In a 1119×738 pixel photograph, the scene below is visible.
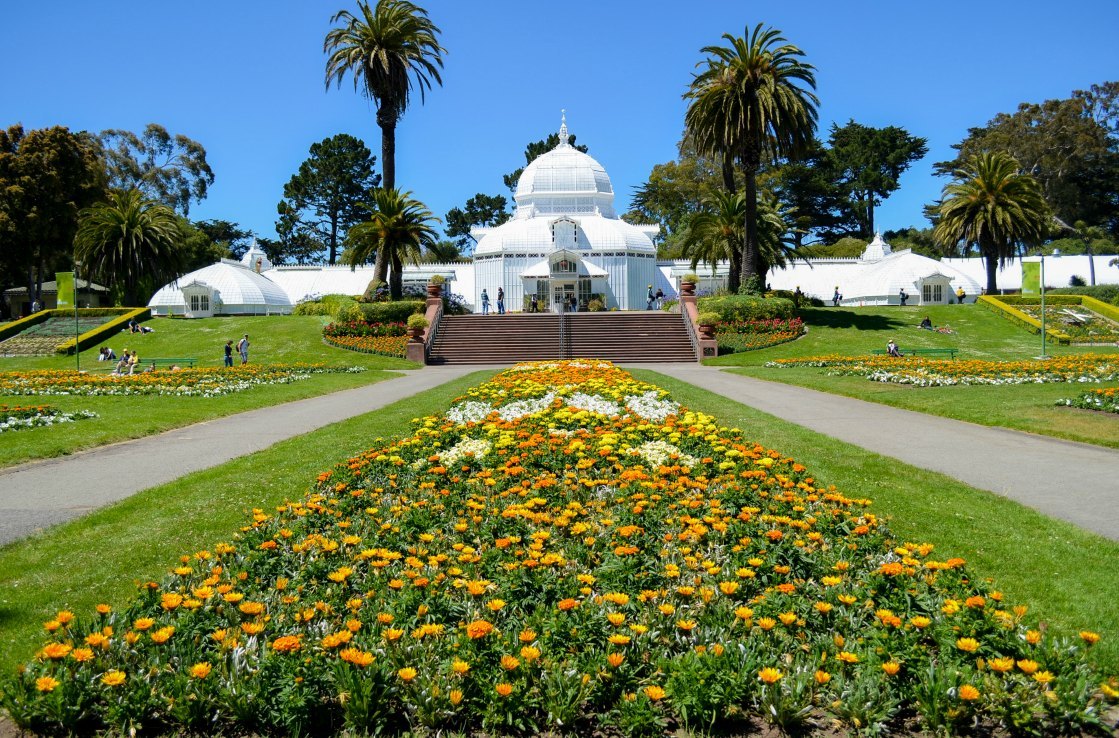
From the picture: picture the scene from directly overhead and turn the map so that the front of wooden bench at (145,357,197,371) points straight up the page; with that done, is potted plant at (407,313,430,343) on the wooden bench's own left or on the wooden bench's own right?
on the wooden bench's own left

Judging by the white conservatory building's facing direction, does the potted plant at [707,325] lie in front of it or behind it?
in front

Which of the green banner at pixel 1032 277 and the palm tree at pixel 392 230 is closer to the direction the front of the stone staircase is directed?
the green banner

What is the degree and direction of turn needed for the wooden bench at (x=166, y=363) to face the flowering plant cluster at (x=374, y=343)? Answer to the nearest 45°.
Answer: approximately 90° to its left

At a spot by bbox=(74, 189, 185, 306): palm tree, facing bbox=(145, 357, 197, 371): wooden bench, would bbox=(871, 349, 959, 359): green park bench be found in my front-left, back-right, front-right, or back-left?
front-left

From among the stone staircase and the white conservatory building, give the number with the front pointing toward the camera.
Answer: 2

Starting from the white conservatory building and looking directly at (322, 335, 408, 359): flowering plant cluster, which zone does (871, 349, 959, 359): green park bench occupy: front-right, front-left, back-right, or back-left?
front-left

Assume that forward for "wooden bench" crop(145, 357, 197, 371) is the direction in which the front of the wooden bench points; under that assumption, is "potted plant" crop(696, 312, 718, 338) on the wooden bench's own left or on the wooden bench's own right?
on the wooden bench's own left

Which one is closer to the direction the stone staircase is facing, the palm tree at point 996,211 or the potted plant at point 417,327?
the potted plant

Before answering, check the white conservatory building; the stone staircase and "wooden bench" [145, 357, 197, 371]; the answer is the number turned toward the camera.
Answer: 3

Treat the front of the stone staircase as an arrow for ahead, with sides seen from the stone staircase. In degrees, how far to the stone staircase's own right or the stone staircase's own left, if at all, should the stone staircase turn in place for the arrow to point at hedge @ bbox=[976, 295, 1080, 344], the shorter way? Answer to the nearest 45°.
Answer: approximately 90° to the stone staircase's own left

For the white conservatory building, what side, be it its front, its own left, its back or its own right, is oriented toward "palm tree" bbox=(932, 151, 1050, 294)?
left

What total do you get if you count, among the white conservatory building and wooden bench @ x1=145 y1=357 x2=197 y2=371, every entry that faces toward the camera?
2

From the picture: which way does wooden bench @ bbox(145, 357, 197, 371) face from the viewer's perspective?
toward the camera

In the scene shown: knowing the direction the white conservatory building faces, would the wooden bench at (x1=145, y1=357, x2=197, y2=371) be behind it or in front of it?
in front

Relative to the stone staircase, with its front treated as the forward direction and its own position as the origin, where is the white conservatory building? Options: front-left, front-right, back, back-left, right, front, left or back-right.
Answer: back

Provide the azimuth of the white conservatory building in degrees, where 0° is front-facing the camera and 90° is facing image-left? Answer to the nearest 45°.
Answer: approximately 0°
